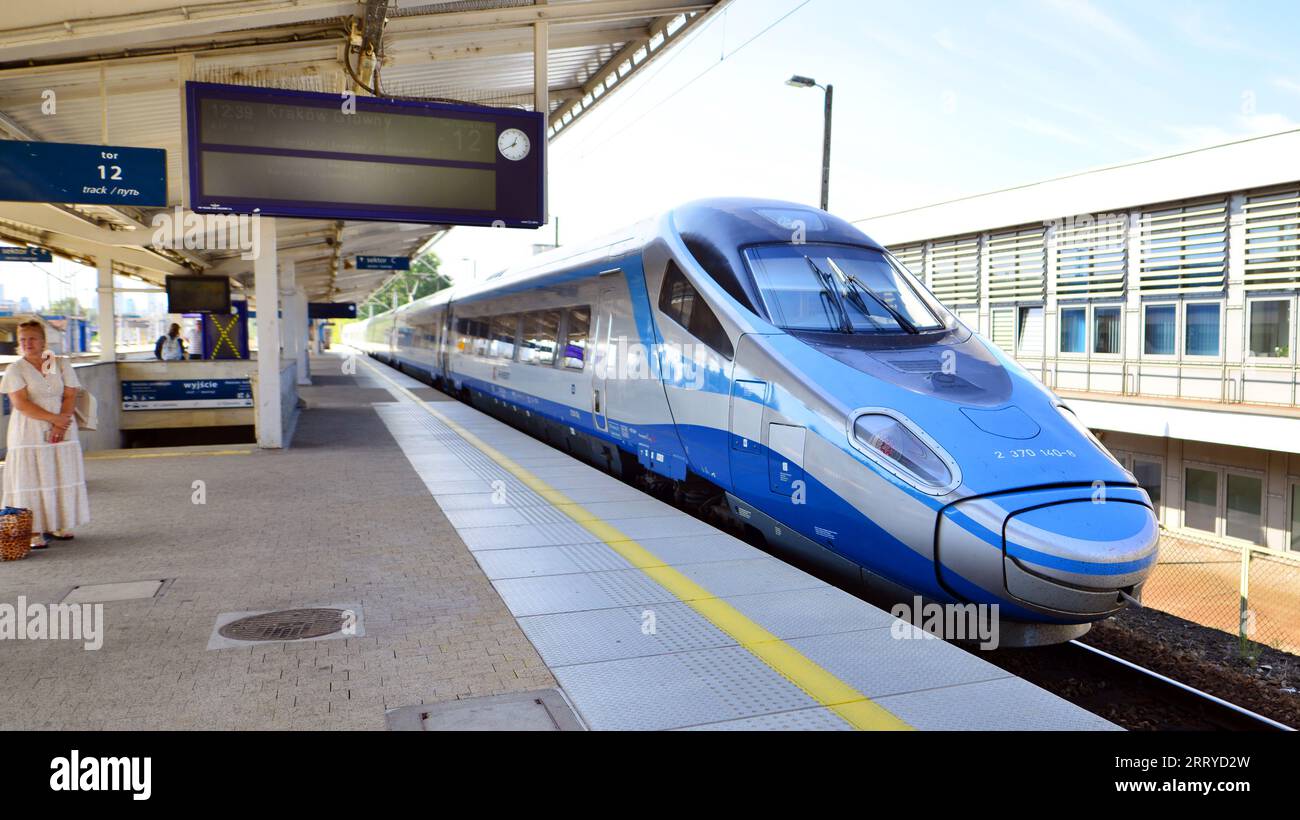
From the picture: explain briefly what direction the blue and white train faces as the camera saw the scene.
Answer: facing the viewer and to the right of the viewer

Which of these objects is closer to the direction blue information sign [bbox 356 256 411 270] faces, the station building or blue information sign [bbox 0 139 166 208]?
the blue information sign

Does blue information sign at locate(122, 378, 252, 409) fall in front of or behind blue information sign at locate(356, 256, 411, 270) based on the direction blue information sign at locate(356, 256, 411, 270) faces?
in front

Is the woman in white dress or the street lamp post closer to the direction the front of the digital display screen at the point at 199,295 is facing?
the woman in white dress

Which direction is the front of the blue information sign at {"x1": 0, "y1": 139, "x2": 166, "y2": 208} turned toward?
toward the camera

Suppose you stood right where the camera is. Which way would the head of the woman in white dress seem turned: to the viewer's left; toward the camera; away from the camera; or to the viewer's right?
toward the camera

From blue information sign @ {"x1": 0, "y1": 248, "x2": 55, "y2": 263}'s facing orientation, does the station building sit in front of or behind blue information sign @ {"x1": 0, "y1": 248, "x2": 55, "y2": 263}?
in front

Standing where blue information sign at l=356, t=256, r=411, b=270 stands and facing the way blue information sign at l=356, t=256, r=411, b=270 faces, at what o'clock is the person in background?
The person in background is roughly at 1 o'clock from the blue information sign.

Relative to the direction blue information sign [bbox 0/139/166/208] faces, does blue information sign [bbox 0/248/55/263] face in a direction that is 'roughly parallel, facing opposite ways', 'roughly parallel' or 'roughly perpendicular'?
roughly parallel

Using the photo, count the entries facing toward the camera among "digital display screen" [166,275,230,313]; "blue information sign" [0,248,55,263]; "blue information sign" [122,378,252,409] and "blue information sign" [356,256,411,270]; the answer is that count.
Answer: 4

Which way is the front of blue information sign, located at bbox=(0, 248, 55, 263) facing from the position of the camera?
facing the viewer

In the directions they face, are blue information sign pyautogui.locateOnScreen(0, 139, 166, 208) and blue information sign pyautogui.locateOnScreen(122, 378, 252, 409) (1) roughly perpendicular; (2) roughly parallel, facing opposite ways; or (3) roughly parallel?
roughly parallel

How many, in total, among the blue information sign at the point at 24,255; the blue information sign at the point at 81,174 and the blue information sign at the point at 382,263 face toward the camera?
3

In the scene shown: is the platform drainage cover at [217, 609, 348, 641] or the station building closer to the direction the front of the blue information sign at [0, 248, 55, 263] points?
the platform drainage cover

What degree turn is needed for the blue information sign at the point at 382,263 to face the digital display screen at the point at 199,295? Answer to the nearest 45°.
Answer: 0° — it already faces it
